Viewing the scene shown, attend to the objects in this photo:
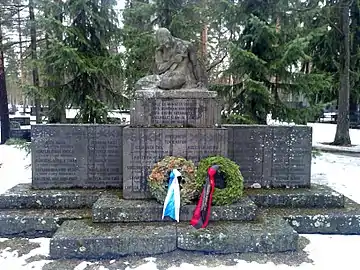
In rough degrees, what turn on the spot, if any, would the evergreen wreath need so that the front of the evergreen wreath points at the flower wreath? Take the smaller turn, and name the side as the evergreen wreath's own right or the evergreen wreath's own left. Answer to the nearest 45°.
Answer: approximately 90° to the evergreen wreath's own right

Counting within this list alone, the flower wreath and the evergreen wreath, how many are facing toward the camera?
2

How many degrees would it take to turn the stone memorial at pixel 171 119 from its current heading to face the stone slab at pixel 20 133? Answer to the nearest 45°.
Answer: approximately 135° to its right

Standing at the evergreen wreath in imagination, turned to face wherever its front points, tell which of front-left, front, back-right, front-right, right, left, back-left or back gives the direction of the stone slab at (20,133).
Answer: back-right

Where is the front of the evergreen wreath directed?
toward the camera

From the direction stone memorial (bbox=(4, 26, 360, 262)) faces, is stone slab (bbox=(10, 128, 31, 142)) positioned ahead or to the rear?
to the rear

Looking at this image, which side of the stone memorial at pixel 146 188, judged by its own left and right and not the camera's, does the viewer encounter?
front

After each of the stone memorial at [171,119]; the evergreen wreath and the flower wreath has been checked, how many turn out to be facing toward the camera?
3

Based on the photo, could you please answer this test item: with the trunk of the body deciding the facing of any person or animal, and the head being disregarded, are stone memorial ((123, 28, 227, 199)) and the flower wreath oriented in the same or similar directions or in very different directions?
same or similar directions

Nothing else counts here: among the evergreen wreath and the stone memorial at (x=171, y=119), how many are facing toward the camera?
2
